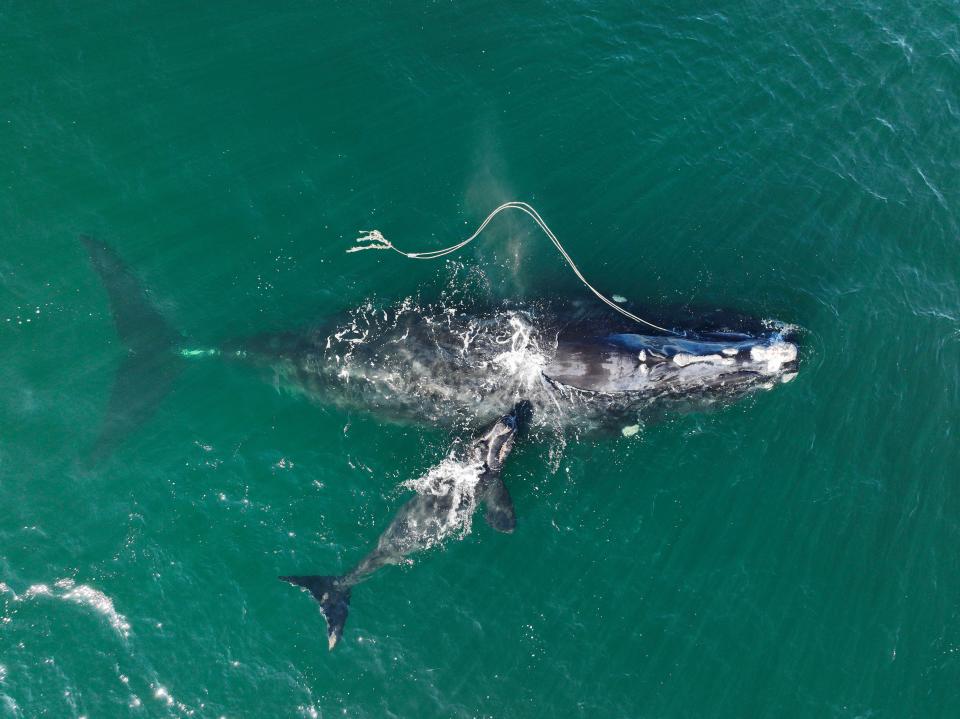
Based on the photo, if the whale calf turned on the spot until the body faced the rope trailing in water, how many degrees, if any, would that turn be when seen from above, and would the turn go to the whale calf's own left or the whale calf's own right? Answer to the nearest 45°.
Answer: approximately 45° to the whale calf's own left

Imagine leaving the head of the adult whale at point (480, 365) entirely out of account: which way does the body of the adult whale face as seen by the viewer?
to the viewer's right

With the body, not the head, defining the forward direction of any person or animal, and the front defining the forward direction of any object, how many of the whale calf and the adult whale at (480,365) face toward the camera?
0

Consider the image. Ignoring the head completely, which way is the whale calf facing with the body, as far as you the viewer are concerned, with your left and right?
facing away from the viewer and to the right of the viewer
